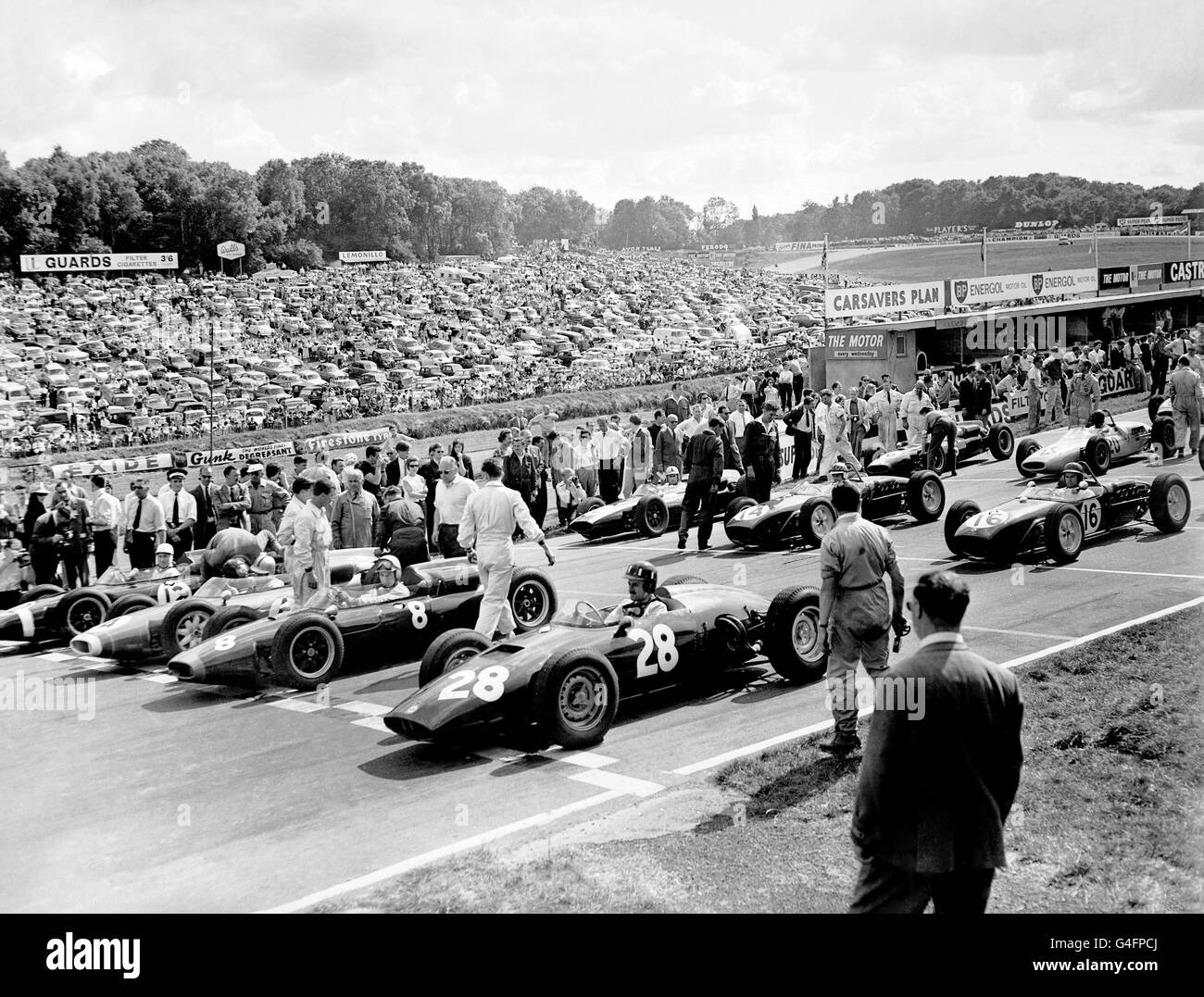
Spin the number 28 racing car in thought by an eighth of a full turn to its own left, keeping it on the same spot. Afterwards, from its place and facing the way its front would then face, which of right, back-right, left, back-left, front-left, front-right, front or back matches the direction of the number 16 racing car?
back-left

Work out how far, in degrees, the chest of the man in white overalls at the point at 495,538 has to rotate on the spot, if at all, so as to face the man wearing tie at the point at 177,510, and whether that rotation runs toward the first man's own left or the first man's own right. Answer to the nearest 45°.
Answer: approximately 45° to the first man's own left

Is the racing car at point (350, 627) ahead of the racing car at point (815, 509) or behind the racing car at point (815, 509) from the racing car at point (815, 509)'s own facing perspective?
ahead

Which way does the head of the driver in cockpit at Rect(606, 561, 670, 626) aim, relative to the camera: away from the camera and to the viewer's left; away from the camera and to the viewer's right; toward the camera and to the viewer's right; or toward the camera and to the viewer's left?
toward the camera and to the viewer's left

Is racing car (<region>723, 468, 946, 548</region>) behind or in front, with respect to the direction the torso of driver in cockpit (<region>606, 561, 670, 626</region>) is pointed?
behind

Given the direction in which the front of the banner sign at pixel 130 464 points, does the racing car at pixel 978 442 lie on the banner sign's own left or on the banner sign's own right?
on the banner sign's own left

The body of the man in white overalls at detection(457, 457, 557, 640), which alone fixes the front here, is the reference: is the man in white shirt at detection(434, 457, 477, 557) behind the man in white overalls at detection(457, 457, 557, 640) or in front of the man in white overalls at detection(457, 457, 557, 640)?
in front

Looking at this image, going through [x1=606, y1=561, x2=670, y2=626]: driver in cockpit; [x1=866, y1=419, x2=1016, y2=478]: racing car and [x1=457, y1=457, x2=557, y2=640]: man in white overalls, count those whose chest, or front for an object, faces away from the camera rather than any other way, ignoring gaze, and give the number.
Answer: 1
